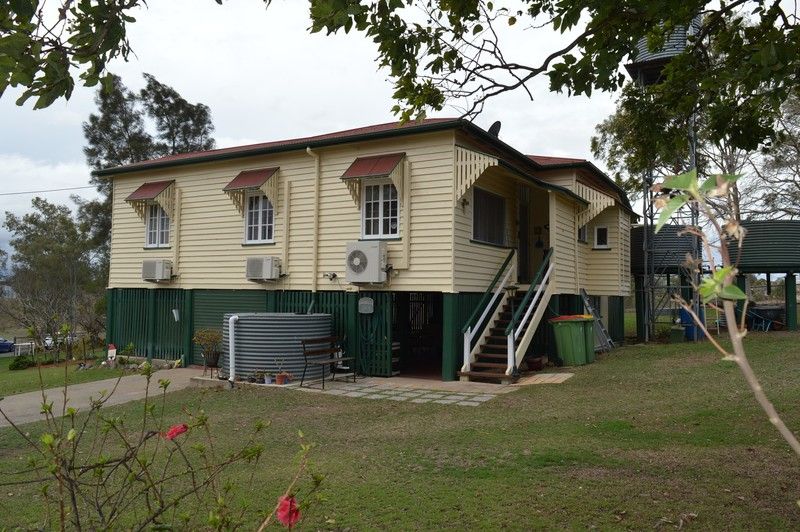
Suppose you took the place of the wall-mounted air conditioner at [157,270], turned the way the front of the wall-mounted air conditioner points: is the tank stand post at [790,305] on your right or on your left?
on your left

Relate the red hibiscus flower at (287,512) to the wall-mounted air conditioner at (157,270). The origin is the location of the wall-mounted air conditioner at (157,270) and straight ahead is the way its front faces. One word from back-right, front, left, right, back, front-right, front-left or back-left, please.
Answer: front-left

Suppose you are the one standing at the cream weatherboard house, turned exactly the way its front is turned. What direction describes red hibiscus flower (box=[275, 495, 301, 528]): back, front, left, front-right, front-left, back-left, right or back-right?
front-right

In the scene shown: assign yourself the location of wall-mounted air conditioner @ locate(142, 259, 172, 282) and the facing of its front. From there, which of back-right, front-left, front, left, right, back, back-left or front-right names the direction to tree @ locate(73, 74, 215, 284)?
back-right

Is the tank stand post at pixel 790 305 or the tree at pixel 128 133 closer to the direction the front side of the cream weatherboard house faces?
the tank stand post

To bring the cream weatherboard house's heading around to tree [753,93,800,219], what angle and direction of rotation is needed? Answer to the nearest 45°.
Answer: approximately 90° to its left

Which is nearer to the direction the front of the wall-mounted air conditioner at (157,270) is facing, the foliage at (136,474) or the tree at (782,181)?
the foliage

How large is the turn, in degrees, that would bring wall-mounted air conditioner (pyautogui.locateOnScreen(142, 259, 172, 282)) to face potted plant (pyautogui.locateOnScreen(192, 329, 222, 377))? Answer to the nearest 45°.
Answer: approximately 90° to its left

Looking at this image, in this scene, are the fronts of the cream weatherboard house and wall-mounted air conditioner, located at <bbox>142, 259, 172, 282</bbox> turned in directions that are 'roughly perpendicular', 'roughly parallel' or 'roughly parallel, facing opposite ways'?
roughly perpendicular

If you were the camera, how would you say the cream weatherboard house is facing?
facing the viewer and to the right of the viewer

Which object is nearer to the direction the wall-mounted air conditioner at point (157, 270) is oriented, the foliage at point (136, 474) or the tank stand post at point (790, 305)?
the foliage

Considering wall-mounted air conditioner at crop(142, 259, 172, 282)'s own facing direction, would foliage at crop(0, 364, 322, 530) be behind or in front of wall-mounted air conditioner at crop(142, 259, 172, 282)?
in front

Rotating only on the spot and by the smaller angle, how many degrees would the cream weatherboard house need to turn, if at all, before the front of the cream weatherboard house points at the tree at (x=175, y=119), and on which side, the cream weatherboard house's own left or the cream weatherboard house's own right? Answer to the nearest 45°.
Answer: approximately 180°

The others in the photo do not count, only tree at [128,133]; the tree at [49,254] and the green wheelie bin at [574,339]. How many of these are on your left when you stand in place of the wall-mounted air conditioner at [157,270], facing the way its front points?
1

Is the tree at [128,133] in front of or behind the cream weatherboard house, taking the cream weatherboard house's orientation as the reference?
behind

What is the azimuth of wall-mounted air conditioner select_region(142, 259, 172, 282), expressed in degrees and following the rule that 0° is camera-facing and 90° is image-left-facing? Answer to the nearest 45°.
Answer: approximately 45°

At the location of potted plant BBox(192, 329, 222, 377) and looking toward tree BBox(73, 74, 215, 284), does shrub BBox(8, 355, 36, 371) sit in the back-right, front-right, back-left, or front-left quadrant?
front-left

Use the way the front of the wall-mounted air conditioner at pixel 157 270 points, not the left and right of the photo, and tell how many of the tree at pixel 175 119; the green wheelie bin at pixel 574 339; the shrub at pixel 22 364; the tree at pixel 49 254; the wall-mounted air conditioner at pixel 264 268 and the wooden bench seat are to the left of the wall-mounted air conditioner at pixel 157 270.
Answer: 3
